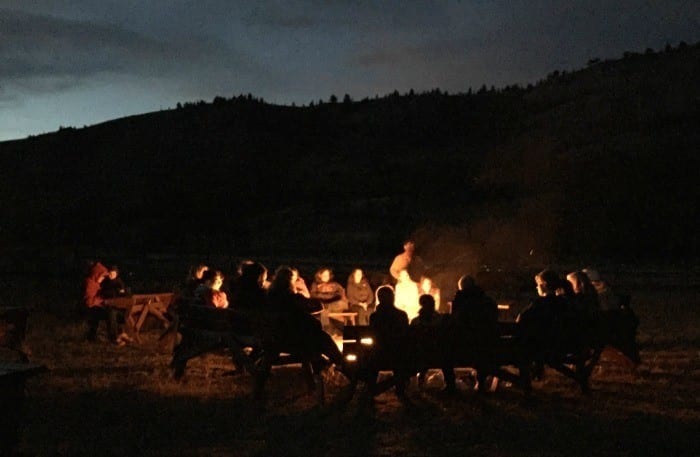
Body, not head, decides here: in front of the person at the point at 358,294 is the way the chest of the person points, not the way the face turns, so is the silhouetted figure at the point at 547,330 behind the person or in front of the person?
in front

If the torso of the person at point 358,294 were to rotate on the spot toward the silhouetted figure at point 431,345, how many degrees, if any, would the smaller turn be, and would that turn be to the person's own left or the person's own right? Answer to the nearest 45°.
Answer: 0° — they already face them

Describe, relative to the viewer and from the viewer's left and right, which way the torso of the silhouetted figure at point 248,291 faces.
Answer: facing away from the viewer and to the right of the viewer

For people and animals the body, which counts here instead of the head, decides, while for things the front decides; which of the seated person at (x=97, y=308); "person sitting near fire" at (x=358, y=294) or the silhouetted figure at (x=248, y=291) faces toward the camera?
the person sitting near fire

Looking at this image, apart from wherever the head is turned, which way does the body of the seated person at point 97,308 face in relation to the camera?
to the viewer's right

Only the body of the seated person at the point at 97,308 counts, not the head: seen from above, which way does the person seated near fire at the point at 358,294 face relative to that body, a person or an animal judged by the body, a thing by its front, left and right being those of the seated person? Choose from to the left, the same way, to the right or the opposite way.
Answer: to the right

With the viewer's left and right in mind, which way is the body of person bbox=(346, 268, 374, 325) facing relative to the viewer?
facing the viewer
